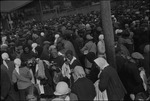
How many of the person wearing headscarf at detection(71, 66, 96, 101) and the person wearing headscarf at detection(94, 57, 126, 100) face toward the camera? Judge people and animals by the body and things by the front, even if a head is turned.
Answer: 0

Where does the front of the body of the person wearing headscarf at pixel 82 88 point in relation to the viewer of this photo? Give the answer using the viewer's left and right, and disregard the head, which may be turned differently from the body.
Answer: facing away from the viewer and to the left of the viewer

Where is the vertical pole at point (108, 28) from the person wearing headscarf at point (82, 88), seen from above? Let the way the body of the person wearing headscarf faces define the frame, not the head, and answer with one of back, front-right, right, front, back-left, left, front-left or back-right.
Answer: right
